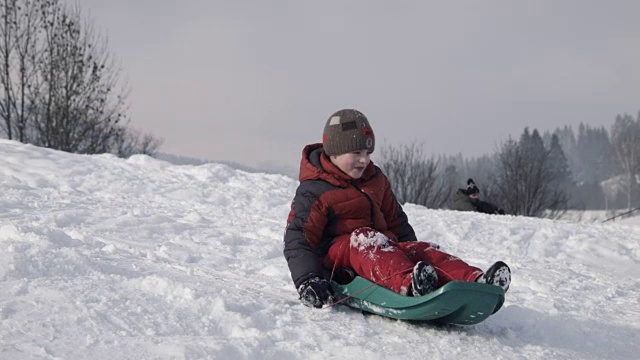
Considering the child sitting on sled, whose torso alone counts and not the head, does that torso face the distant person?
no

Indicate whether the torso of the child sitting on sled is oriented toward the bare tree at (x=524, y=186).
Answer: no

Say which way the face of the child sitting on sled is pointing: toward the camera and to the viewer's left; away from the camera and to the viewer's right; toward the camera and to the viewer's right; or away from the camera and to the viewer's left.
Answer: toward the camera and to the viewer's right

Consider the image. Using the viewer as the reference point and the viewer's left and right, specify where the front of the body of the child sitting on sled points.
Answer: facing the viewer and to the right of the viewer
